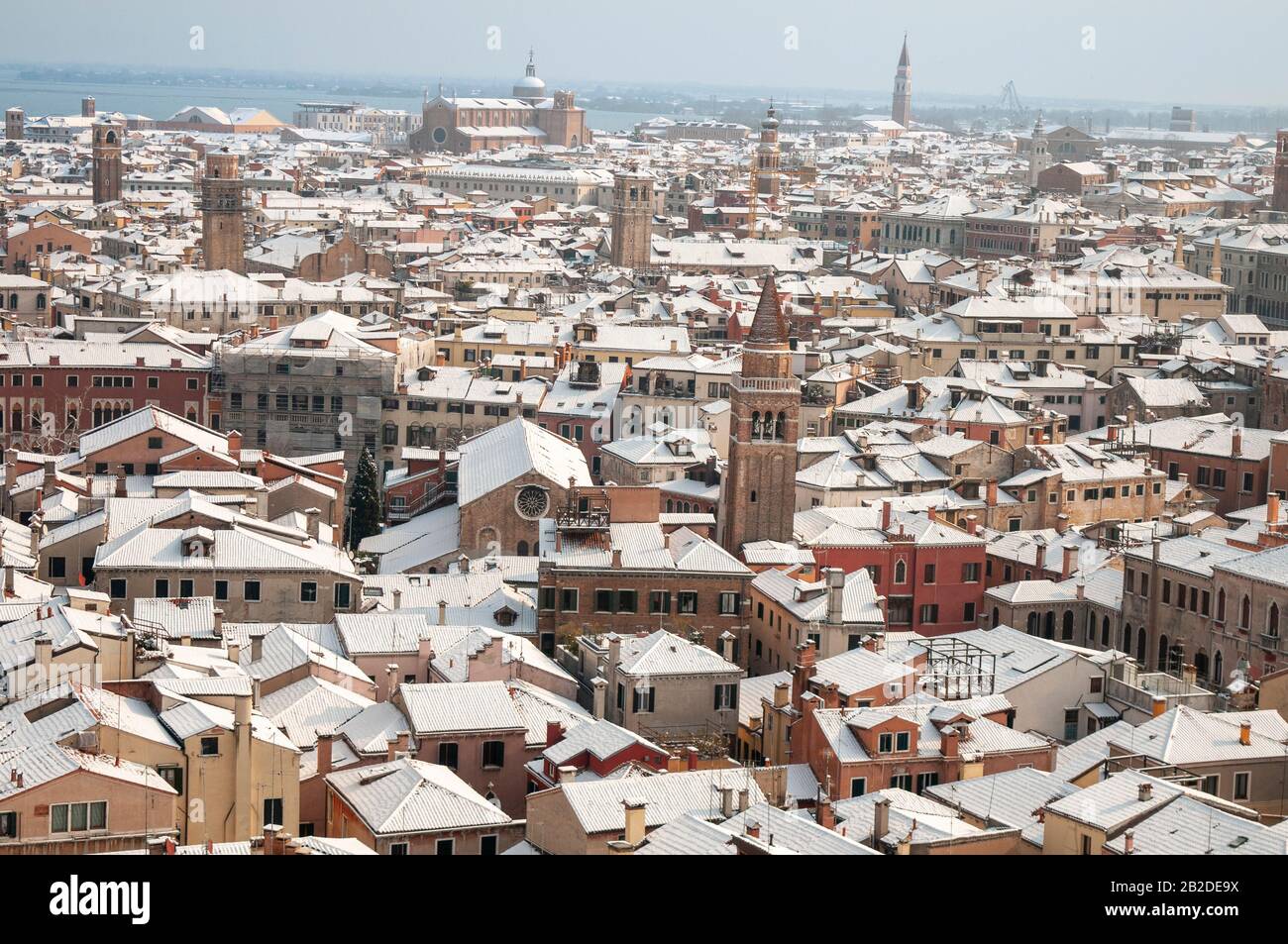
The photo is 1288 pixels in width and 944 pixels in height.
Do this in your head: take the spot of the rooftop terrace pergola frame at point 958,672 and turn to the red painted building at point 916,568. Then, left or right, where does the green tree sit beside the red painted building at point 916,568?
left

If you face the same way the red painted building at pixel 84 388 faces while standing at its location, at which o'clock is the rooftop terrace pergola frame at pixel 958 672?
The rooftop terrace pergola frame is roughly at 11 o'clock from the red painted building.

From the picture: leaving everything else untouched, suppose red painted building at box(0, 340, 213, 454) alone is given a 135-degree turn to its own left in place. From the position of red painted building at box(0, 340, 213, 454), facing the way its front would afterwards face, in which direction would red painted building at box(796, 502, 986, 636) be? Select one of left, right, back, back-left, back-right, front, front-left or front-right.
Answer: right

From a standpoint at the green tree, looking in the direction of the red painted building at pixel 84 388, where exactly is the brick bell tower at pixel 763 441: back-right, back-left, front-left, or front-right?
back-right

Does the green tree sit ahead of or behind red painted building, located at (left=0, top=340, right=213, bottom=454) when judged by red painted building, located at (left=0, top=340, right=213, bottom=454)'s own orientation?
ahead

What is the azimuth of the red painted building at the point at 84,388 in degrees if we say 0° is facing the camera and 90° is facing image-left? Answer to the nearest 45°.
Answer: approximately 0°

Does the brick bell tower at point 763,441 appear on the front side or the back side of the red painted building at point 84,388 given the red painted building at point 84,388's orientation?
on the front side

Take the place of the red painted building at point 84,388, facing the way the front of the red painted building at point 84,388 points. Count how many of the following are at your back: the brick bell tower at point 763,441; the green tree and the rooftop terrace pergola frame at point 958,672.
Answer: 0
